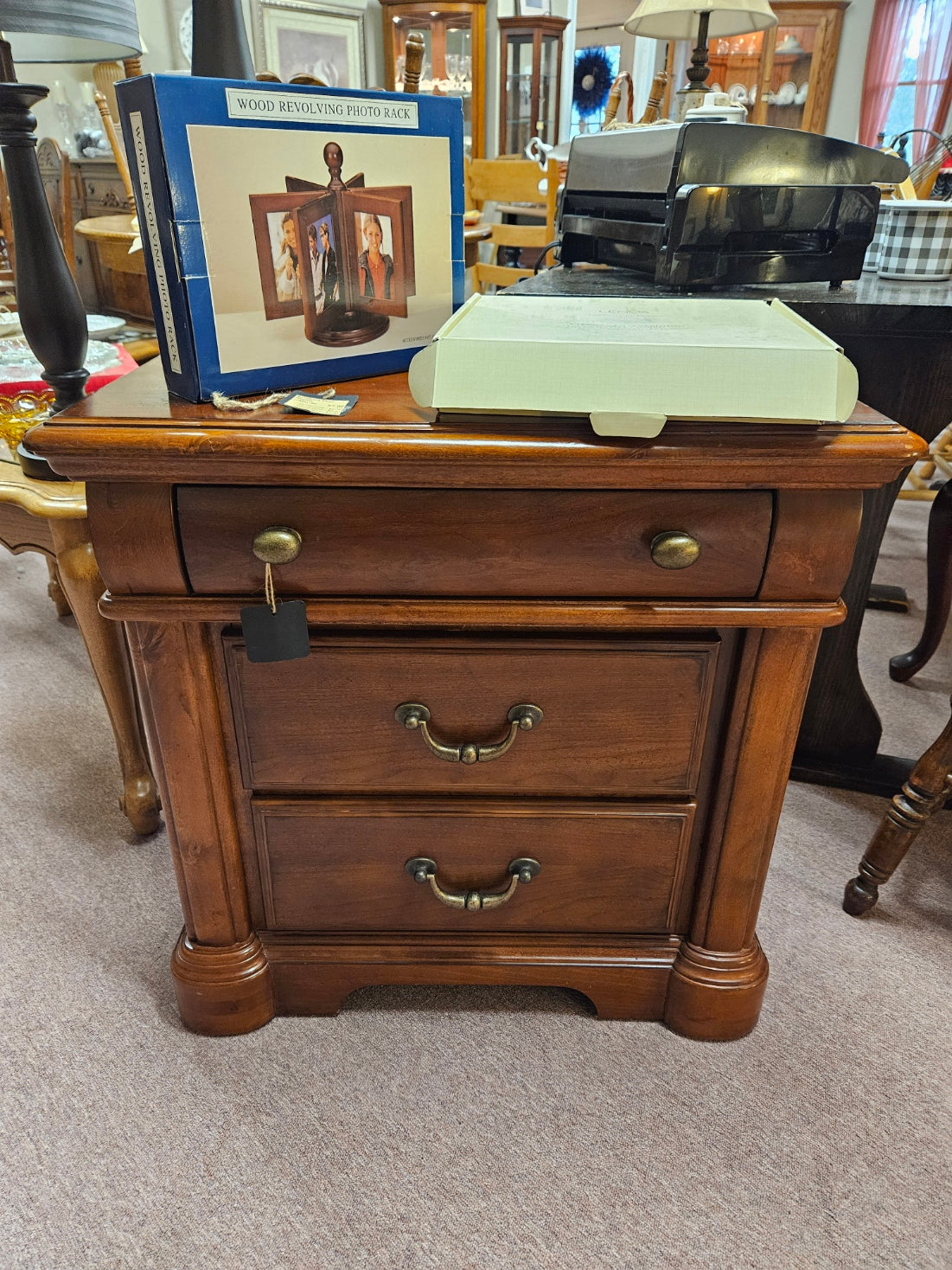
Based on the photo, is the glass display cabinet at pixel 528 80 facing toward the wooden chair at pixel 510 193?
yes

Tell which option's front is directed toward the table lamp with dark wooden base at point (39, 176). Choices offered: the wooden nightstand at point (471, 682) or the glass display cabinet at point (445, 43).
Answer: the glass display cabinet

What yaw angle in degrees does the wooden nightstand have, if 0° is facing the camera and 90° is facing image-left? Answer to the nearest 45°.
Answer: approximately 0°

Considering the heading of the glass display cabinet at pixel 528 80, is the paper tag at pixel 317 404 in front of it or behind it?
in front

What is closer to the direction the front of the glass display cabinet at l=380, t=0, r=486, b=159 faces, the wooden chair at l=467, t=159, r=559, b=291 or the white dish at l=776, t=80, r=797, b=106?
the wooden chair

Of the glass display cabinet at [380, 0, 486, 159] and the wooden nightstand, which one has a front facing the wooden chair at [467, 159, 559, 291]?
the glass display cabinet

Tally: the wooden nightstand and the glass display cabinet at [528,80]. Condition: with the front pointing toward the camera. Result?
2

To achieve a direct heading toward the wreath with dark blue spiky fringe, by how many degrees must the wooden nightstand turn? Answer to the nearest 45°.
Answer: approximately 180°

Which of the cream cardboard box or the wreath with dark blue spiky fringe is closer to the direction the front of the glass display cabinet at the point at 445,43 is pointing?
the cream cardboard box

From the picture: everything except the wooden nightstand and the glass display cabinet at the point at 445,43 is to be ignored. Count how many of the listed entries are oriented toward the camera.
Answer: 2

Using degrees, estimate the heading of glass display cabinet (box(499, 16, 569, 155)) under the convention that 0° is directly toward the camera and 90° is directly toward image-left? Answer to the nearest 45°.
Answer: approximately 0°

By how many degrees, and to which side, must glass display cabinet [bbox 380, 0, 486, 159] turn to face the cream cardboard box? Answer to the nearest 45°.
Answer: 0° — it already faces it

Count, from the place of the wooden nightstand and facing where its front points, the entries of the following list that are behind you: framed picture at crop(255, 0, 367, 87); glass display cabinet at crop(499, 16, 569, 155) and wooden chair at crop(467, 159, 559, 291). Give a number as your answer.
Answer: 3

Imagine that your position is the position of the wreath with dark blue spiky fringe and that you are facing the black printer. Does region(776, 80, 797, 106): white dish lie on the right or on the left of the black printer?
left

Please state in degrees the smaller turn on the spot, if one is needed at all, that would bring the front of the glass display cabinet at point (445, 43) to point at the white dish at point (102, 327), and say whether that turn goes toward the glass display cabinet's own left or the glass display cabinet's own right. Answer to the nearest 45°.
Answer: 0° — it already faces it
